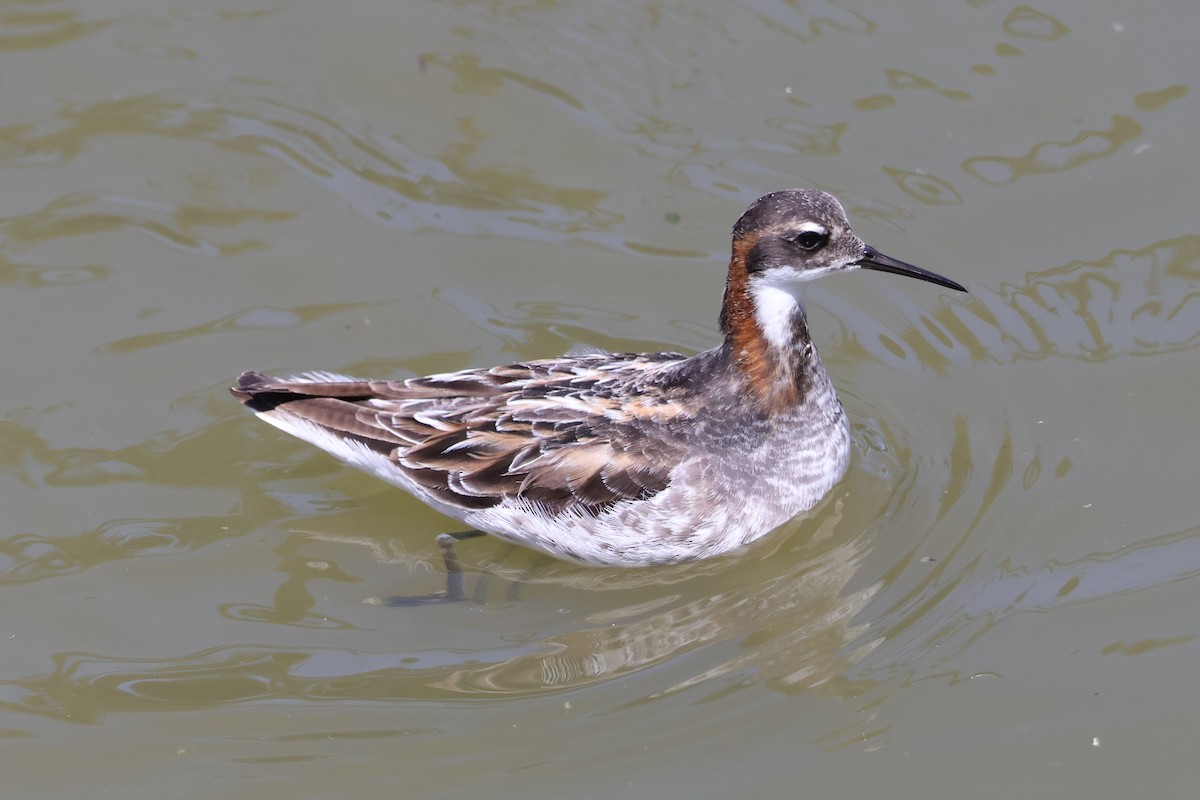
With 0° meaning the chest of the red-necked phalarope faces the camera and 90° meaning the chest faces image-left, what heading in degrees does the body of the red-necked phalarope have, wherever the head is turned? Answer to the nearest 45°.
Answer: approximately 270°
